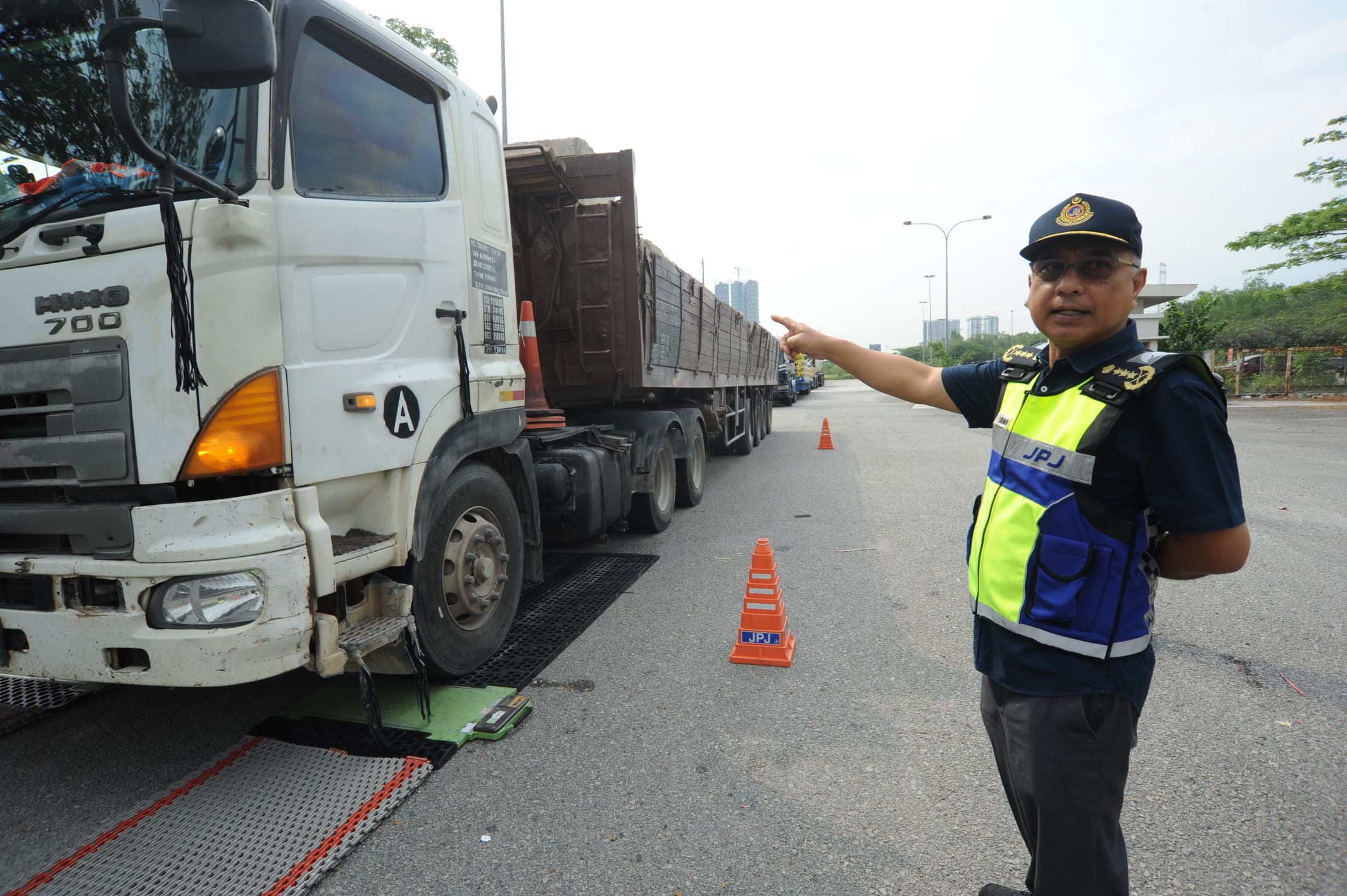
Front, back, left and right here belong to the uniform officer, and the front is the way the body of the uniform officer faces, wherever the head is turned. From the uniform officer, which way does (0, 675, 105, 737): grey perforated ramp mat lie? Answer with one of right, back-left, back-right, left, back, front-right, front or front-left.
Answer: front-right

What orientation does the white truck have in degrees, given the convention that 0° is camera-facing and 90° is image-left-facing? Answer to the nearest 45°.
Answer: approximately 45°

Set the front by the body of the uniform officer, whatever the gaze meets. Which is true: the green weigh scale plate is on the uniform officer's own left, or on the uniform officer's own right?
on the uniform officer's own right

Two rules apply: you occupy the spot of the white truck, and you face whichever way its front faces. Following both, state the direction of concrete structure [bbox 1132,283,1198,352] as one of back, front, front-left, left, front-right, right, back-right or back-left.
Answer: back

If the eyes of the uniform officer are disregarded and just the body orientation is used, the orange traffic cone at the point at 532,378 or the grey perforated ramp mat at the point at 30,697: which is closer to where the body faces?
the grey perforated ramp mat

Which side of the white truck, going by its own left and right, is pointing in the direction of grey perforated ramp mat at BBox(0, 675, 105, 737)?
front

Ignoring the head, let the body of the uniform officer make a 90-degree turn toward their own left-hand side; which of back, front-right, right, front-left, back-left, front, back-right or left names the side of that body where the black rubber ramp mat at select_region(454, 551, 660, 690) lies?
back

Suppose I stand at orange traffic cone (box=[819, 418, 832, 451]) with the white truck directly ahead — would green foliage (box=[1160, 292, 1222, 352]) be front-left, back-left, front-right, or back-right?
back-left

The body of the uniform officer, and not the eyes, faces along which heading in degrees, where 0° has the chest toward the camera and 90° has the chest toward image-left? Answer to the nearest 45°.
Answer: approximately 45°

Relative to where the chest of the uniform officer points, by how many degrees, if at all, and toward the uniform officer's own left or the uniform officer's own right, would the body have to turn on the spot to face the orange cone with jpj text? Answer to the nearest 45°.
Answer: approximately 90° to the uniform officer's own right

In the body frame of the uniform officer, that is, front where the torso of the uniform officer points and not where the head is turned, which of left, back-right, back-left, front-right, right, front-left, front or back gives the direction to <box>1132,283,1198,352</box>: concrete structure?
back-right

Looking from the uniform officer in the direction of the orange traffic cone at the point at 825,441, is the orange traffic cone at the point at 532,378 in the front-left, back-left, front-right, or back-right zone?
front-left

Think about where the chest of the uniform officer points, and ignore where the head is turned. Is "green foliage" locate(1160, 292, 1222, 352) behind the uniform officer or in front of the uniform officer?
behind

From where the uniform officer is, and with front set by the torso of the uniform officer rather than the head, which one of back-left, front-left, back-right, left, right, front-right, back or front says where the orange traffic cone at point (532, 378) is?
right
